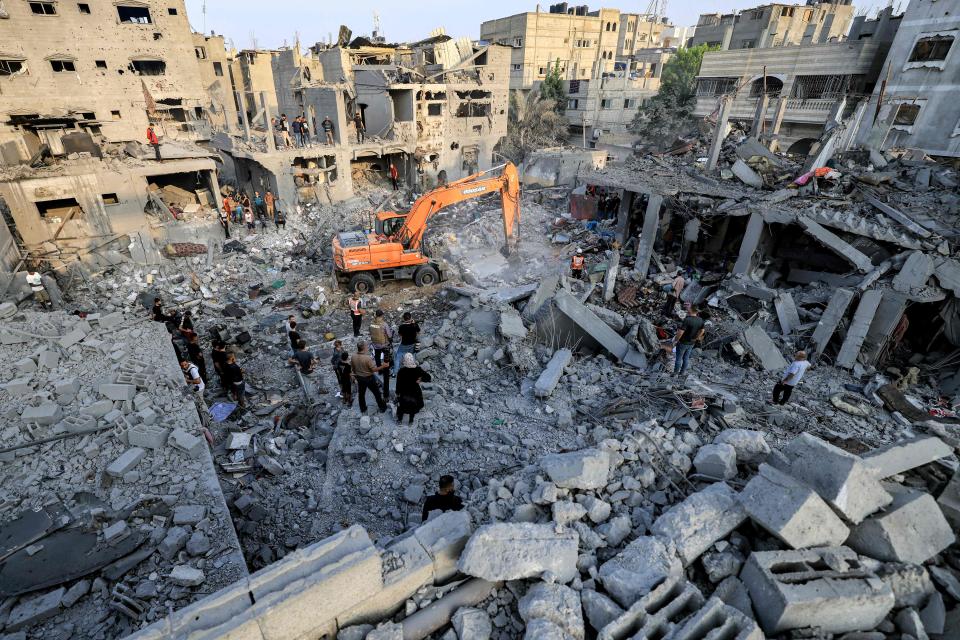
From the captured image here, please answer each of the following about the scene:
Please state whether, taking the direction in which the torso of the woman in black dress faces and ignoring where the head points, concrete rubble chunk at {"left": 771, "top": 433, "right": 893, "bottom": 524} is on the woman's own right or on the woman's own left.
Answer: on the woman's own right

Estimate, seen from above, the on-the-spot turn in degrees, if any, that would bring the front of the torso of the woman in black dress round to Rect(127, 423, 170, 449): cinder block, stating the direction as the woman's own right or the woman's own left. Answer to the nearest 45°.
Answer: approximately 90° to the woman's own left

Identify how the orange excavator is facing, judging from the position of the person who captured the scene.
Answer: facing to the right of the viewer

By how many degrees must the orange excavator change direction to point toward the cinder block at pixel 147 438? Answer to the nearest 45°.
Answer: approximately 90° to its right

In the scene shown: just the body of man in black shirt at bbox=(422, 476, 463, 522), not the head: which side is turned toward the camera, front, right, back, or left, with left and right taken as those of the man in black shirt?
back

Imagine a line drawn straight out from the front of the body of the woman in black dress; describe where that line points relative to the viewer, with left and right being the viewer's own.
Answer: facing away from the viewer

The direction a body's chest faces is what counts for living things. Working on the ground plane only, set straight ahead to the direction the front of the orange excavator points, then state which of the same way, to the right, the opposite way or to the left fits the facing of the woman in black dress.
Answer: to the left

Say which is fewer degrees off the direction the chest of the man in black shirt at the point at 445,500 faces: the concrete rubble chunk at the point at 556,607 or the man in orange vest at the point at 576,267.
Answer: the man in orange vest

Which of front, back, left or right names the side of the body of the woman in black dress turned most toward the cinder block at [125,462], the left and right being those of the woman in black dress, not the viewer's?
left
